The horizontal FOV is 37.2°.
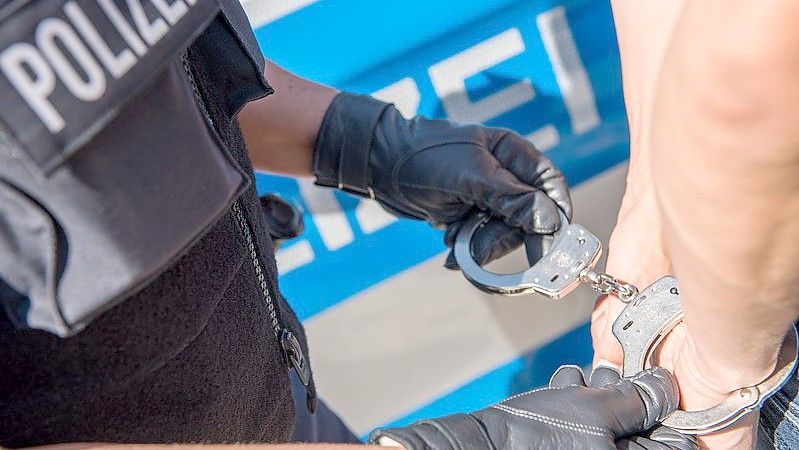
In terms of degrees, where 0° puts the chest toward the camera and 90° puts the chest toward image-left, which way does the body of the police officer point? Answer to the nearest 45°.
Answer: approximately 315°
